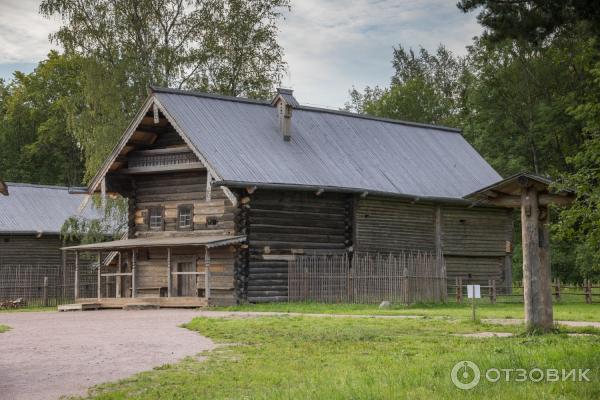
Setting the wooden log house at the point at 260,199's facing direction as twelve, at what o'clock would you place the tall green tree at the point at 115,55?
The tall green tree is roughly at 3 o'clock from the wooden log house.

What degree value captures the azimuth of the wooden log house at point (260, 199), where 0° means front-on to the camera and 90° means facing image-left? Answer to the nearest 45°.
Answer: approximately 45°

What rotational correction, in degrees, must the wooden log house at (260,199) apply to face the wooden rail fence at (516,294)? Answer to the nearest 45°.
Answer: approximately 135° to its left

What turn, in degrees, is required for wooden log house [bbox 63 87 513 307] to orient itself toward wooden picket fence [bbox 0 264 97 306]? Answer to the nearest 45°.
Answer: approximately 90° to its right

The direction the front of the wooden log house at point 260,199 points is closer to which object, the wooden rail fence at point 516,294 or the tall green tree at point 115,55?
the tall green tree
